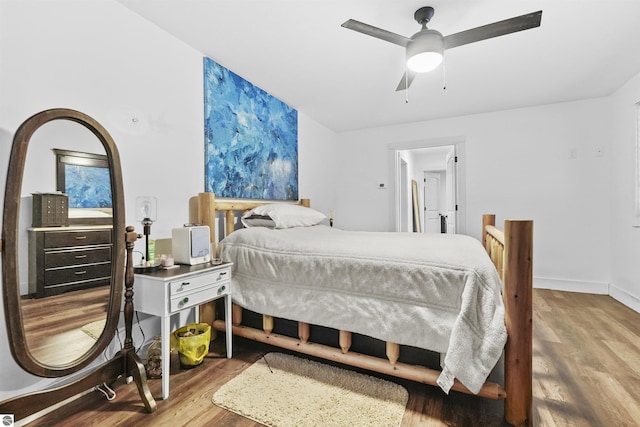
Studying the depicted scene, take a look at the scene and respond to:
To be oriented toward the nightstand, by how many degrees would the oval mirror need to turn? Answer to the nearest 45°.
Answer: approximately 45° to its left

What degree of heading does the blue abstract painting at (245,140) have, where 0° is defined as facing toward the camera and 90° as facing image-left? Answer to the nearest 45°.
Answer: approximately 315°

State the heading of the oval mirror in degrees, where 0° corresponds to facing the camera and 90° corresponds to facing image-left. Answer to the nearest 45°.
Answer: approximately 315°

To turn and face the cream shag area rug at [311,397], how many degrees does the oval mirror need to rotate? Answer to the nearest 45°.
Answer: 0° — it already faces it

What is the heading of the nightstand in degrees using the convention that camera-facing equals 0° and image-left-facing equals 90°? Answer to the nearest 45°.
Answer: approximately 315°

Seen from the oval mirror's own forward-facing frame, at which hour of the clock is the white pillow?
The white pillow is roughly at 10 o'clock from the oval mirror.

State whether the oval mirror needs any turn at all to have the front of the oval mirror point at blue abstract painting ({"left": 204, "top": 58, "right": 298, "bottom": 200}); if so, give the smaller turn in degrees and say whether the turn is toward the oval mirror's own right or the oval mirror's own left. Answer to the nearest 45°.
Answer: approximately 90° to the oval mirror's own left

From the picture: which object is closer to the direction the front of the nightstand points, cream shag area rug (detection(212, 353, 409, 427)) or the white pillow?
the cream shag area rug
